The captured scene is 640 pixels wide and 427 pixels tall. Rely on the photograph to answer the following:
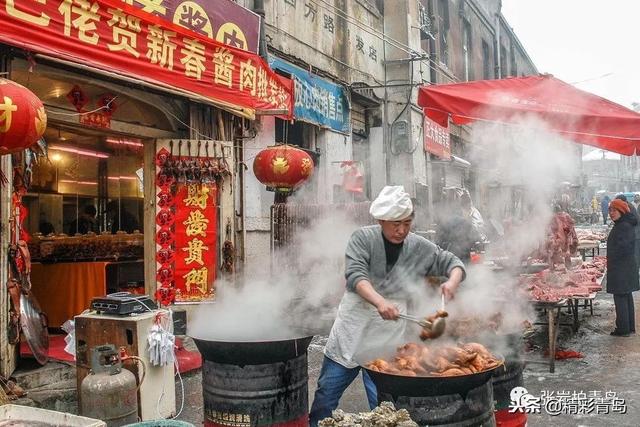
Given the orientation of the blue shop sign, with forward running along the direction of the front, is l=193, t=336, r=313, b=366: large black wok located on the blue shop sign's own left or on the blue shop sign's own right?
on the blue shop sign's own right

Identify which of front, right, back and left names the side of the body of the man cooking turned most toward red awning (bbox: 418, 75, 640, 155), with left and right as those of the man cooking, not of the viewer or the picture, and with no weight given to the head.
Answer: left

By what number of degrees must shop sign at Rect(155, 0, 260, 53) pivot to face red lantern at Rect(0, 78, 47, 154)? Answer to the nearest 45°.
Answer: approximately 90° to its right

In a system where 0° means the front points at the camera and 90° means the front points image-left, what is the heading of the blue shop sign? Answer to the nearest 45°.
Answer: approximately 315°

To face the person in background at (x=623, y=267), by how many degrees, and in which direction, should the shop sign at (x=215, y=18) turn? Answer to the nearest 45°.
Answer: approximately 45° to its left
